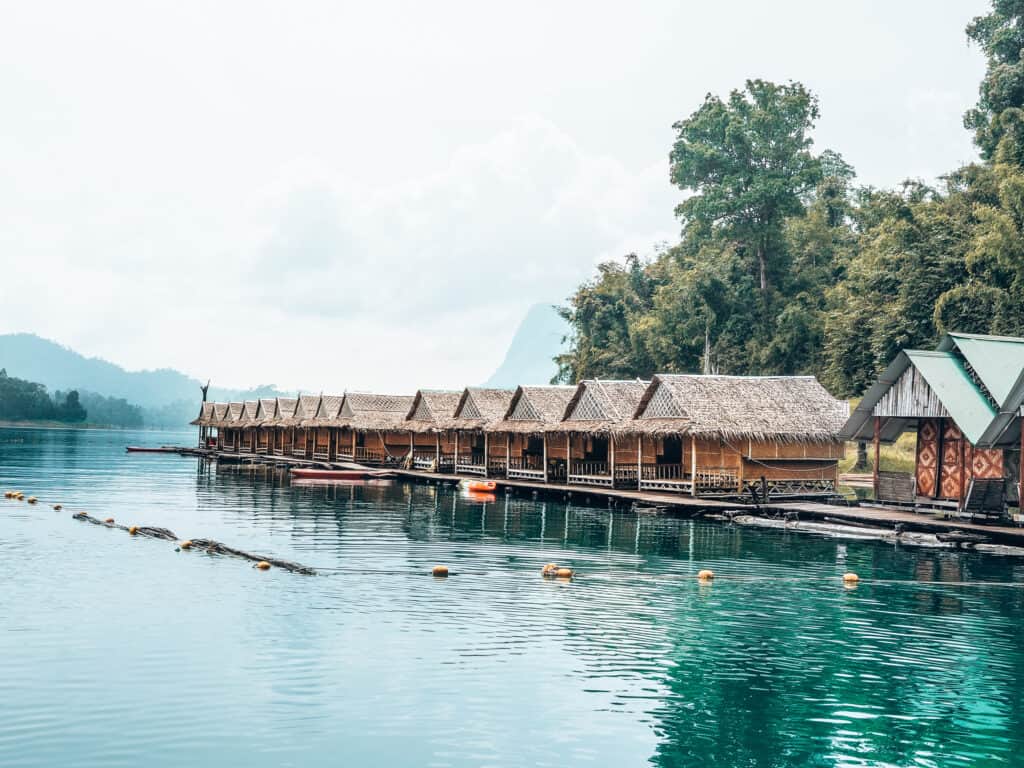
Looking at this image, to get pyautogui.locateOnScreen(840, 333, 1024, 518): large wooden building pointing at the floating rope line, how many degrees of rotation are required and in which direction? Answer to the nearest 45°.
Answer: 0° — it already faces it

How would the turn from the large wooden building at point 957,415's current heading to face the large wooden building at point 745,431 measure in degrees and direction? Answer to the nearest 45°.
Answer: approximately 90° to its right

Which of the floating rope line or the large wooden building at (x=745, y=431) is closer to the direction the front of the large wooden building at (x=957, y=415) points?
the floating rope line

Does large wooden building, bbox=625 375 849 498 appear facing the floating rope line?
yes

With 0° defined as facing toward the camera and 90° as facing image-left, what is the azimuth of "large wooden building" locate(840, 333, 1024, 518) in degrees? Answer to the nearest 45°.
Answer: approximately 45°

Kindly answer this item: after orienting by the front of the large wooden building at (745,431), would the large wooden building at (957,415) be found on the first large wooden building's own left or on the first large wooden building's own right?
on the first large wooden building's own left
